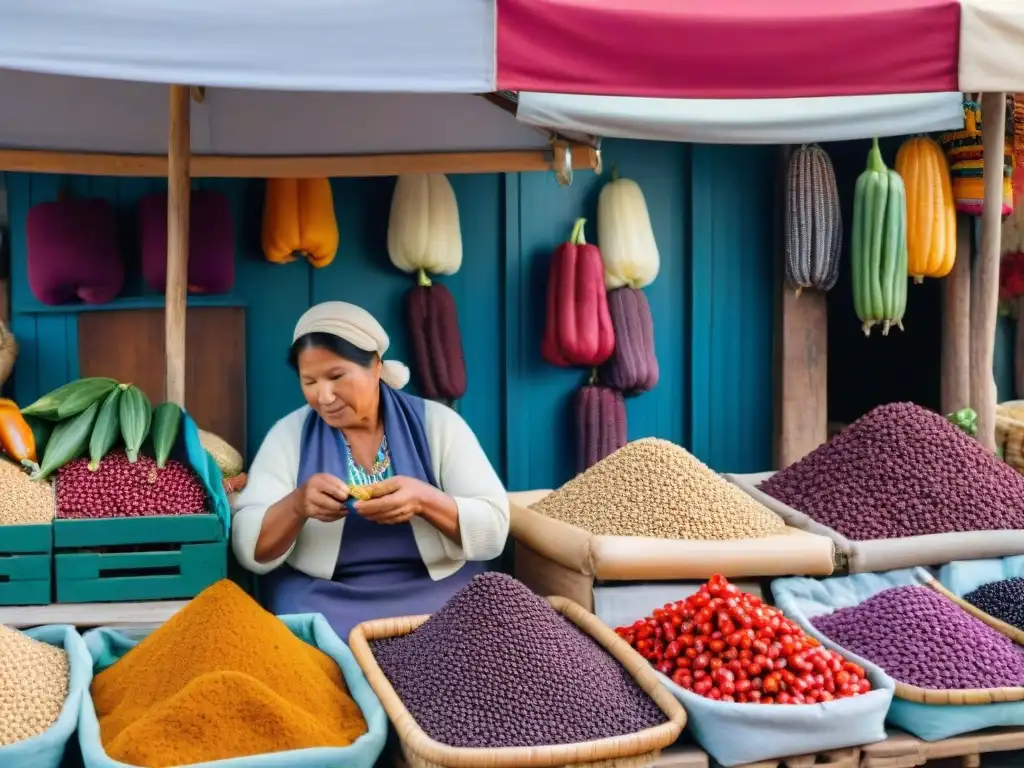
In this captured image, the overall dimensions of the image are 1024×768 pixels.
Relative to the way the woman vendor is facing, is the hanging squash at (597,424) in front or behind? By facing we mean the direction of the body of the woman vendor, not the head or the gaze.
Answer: behind

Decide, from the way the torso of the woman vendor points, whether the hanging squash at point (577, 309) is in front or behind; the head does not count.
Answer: behind

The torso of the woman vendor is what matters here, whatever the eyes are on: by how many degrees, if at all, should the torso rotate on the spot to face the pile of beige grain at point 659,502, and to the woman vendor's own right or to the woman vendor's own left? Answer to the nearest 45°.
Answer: approximately 90° to the woman vendor's own left

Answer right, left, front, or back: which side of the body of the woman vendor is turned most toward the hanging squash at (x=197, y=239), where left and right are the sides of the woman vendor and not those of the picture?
back

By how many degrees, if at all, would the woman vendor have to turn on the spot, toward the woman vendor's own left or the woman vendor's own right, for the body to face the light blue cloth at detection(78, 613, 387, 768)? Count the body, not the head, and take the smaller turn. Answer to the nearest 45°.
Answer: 0° — they already face it

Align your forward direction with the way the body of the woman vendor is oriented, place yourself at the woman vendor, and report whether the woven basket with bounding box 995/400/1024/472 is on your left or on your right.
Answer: on your left

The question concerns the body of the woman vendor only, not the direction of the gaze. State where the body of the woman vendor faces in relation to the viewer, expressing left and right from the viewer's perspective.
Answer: facing the viewer

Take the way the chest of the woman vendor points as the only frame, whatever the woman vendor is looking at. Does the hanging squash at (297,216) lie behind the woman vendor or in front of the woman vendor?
behind

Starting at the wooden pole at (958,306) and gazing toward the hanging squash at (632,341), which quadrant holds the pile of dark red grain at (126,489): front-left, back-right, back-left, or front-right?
front-left

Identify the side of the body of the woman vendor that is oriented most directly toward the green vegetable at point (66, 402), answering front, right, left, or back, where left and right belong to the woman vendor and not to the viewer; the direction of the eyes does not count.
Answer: right

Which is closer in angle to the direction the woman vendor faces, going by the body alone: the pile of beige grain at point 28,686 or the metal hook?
the pile of beige grain

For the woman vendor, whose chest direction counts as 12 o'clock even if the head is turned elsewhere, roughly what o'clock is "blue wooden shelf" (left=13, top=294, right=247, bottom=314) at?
The blue wooden shelf is roughly at 5 o'clock from the woman vendor.

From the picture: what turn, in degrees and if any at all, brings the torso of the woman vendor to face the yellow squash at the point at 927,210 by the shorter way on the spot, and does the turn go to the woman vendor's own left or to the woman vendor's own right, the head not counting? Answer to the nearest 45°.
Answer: approximately 135° to the woman vendor's own left

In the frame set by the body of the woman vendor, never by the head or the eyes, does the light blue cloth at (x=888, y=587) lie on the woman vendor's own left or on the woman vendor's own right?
on the woman vendor's own left

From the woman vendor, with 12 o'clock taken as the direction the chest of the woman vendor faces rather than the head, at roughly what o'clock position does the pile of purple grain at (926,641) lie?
The pile of purple grain is roughly at 10 o'clock from the woman vendor.
